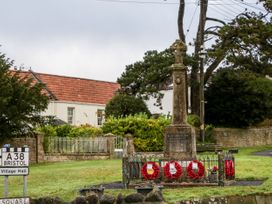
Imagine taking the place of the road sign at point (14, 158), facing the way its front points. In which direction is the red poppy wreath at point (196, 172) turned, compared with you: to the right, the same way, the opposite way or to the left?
the same way

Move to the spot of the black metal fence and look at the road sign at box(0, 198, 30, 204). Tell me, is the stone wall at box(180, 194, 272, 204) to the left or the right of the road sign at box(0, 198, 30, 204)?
left

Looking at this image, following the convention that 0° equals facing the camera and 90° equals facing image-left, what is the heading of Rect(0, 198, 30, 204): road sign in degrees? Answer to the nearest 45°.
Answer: approximately 0°

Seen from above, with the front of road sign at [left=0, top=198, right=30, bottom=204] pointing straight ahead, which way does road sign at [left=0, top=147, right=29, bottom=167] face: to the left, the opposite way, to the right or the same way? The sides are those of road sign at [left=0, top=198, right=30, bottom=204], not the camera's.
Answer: the same way

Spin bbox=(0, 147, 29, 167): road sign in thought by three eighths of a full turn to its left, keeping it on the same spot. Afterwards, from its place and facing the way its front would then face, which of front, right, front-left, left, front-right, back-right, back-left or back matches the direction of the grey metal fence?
front-left

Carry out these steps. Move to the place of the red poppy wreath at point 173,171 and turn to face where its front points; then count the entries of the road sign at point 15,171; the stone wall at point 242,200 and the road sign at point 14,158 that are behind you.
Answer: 0

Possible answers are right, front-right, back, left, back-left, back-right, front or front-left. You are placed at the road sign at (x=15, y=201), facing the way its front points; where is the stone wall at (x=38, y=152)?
back

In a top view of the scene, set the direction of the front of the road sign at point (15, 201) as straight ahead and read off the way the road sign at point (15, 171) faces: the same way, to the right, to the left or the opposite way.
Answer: the same way

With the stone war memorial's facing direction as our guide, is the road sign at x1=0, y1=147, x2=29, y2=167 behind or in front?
in front

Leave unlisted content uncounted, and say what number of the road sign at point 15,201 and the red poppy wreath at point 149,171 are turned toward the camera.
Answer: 2

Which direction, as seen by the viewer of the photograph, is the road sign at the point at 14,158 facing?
facing the viewer

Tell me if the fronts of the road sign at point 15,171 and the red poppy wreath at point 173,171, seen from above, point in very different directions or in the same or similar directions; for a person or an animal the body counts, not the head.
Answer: same or similar directions

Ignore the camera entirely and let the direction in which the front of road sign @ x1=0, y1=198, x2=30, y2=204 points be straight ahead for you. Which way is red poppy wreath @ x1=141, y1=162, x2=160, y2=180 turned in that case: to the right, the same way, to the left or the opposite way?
the same way

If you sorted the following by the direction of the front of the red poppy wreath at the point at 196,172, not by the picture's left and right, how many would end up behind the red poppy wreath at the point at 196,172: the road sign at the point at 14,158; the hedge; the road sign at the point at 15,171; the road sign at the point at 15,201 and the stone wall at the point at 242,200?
1

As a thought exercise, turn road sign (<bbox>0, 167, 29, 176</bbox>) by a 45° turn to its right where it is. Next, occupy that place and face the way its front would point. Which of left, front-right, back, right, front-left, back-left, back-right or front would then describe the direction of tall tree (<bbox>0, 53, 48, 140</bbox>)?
back-right

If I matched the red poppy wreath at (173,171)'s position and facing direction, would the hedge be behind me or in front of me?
behind

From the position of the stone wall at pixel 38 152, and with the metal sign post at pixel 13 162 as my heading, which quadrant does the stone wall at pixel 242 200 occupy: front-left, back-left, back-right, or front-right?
front-left

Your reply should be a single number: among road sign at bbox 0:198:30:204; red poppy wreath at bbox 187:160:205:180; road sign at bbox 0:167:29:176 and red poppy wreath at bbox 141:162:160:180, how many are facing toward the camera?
4

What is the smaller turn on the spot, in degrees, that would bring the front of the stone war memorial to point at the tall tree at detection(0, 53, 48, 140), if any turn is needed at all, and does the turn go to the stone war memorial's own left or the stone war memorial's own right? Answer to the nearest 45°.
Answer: approximately 135° to the stone war memorial's own right

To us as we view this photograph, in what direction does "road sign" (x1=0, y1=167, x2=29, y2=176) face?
facing the viewer

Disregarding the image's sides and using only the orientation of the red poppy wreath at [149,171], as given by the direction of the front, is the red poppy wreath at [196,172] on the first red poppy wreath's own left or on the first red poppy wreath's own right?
on the first red poppy wreath's own left
